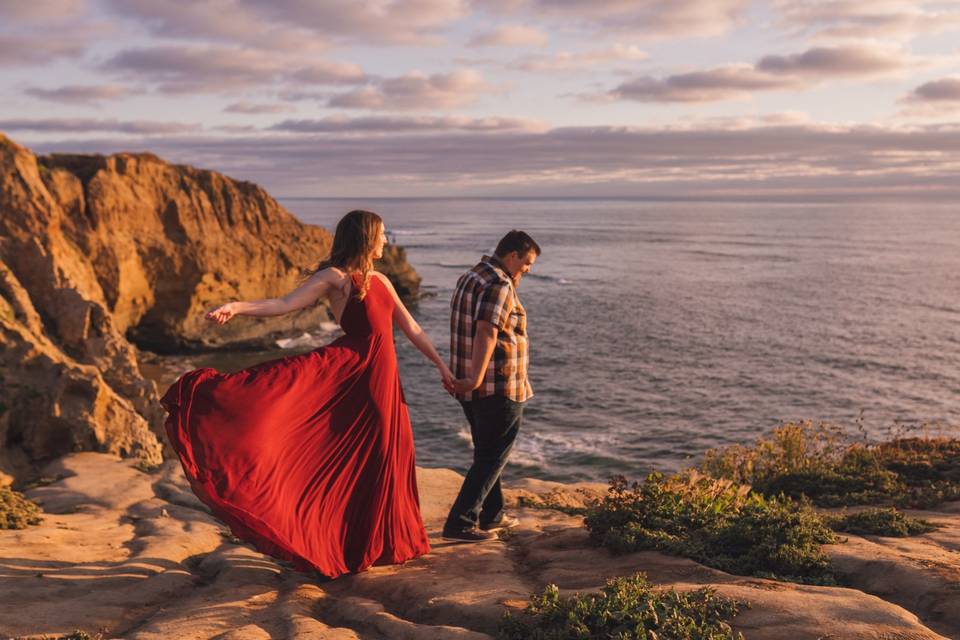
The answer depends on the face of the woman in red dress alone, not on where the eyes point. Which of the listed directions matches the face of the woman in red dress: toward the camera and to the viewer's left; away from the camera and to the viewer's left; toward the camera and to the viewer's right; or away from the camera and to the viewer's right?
away from the camera and to the viewer's right

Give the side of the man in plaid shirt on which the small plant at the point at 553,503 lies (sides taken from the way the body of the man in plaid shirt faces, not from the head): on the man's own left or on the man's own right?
on the man's own left

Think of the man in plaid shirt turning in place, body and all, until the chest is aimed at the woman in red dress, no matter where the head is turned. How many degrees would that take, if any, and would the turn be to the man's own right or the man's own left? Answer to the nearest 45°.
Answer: approximately 135° to the man's own right

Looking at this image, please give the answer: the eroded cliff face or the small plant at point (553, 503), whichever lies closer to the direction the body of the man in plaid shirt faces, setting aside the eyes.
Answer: the small plant

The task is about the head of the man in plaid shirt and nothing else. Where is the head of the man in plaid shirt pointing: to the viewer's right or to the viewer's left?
to the viewer's right

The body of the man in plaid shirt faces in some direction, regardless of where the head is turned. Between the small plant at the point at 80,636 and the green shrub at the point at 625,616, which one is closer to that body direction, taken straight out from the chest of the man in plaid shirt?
the green shrub

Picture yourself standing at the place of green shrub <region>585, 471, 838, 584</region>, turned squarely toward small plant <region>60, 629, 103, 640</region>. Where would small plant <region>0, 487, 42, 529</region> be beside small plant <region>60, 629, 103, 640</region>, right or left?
right

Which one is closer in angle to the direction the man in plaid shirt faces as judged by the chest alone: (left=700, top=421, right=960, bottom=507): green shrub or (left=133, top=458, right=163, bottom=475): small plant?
the green shrub

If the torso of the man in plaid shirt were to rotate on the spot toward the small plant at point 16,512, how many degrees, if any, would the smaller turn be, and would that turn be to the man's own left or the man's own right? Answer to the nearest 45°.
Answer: approximately 180°

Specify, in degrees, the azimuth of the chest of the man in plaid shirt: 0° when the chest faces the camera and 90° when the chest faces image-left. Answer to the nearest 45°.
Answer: approximately 270°

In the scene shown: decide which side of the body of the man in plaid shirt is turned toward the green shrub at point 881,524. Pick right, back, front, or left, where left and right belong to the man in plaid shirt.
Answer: front

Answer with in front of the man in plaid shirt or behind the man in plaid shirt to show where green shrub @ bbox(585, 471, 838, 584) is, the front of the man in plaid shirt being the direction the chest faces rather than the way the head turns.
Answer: in front

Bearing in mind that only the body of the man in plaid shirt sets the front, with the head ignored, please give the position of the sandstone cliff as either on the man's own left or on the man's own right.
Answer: on the man's own left

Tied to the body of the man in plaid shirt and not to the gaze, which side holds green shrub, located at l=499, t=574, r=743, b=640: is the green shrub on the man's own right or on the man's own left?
on the man's own right
